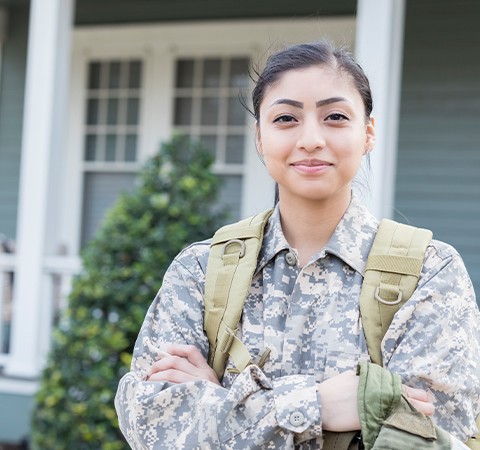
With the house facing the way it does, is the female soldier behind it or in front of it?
in front

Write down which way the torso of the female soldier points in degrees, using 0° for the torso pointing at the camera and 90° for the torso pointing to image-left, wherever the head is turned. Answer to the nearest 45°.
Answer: approximately 0°

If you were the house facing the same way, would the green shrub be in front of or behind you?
in front

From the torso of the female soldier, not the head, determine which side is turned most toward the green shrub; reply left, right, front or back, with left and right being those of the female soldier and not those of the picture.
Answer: back

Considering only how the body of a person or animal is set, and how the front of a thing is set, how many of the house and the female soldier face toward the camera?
2

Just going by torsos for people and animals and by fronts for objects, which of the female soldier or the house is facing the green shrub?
the house

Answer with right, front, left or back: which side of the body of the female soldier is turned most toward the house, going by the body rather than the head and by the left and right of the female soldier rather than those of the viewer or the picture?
back
